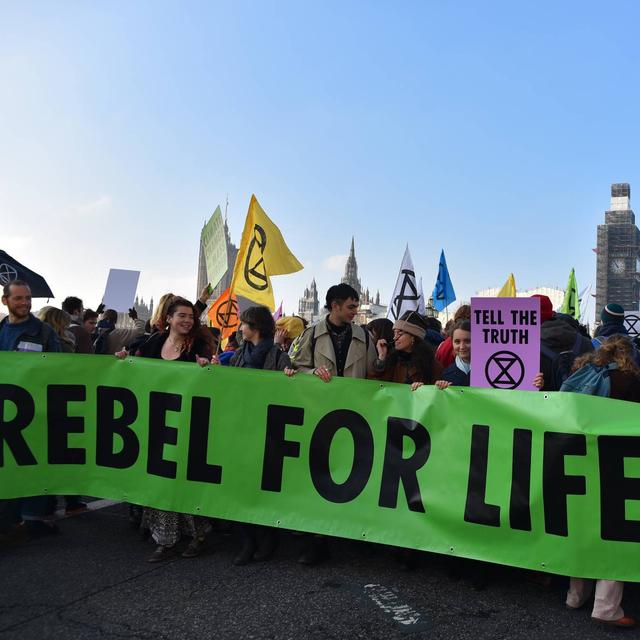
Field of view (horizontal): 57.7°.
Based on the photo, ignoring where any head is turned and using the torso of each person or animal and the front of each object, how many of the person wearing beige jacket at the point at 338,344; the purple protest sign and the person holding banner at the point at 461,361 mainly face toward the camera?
3

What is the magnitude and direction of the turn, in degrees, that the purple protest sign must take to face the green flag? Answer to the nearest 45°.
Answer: approximately 180°

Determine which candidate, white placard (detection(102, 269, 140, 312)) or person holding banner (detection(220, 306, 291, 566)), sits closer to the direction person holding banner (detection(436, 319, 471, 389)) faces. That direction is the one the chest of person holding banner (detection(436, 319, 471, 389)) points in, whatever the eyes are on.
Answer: the person holding banner

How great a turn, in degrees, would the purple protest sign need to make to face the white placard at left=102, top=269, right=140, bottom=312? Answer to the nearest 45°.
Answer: approximately 135° to its right

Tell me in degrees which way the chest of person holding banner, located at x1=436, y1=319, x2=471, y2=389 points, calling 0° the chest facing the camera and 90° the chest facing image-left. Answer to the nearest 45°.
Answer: approximately 0°

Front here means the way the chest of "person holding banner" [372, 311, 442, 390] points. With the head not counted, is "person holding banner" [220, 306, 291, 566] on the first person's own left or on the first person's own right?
on the first person's own right

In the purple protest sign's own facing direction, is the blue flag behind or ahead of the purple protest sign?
behind

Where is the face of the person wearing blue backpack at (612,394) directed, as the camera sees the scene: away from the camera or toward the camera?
away from the camera
